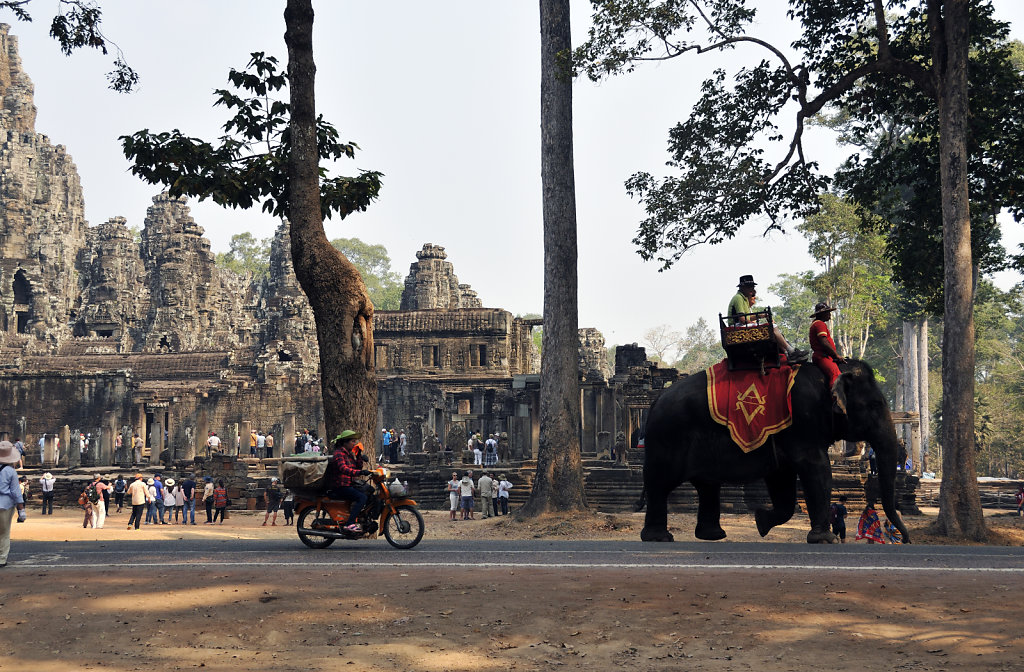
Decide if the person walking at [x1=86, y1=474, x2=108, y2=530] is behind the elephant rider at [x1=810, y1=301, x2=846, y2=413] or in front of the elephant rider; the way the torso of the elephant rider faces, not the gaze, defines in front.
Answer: behind

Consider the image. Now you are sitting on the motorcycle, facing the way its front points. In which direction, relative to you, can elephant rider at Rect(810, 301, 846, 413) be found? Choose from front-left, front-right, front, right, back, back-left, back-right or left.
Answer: front

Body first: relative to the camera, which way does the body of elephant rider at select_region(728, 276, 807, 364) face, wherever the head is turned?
to the viewer's right

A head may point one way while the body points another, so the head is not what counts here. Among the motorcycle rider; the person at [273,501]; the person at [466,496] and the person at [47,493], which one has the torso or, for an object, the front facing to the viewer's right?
the motorcycle rider

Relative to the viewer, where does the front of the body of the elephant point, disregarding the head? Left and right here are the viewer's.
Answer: facing to the right of the viewer

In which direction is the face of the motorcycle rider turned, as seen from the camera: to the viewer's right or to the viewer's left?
to the viewer's right

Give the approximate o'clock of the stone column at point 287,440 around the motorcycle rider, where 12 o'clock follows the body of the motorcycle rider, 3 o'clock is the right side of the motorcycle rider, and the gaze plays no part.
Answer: The stone column is roughly at 9 o'clock from the motorcycle rider.

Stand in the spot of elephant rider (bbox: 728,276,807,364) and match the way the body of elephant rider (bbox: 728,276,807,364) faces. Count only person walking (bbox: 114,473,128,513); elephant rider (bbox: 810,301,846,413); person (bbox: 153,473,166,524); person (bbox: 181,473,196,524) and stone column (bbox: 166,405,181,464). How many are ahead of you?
1

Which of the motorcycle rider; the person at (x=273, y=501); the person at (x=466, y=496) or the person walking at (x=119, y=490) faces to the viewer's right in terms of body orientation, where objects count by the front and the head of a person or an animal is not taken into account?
the motorcycle rider

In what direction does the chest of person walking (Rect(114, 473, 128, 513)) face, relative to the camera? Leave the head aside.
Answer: away from the camera
